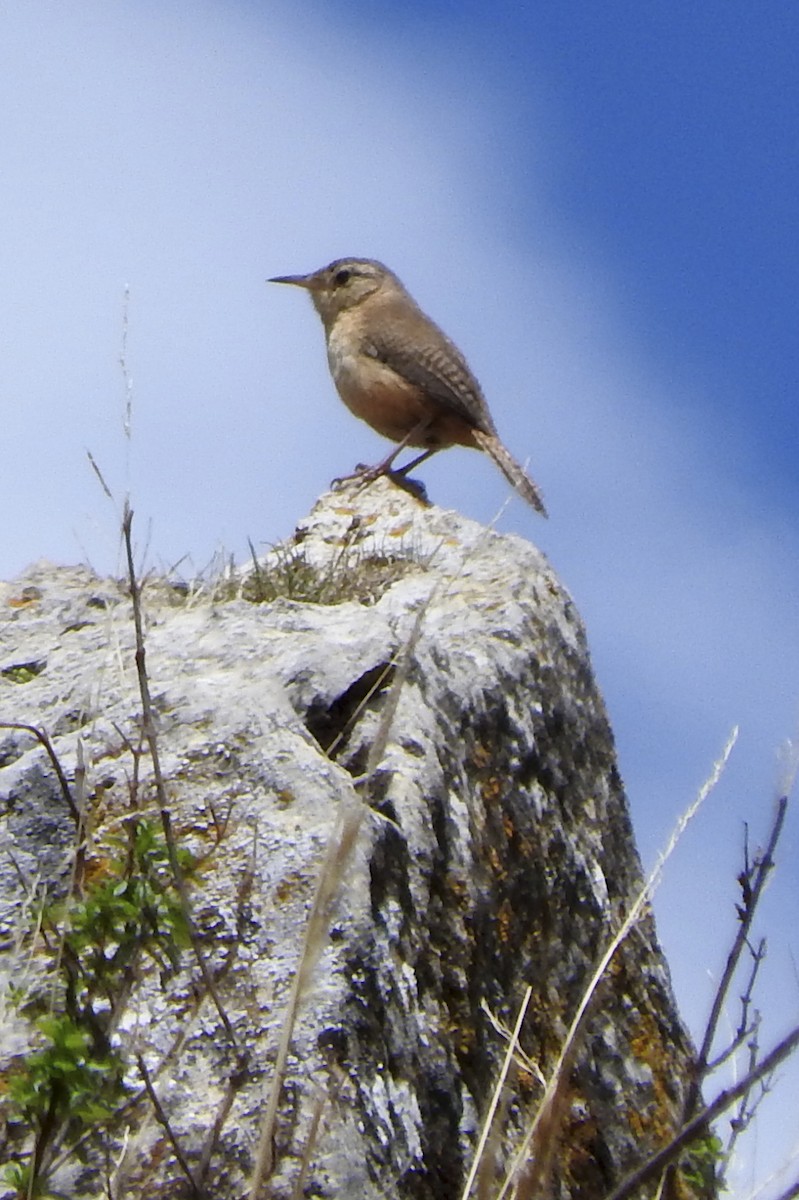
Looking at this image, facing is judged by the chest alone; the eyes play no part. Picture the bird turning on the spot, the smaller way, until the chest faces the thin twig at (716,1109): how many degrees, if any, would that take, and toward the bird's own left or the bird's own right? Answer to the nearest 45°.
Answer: approximately 90° to the bird's own left

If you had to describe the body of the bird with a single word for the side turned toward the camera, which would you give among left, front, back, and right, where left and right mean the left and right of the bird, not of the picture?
left

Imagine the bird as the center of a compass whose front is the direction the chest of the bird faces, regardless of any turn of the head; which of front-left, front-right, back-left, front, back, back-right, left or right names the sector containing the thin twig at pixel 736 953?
left

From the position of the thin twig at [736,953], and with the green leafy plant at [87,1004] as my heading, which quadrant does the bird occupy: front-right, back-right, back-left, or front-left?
front-right

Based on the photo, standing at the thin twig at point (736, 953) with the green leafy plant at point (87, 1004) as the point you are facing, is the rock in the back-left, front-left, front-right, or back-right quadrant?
front-right

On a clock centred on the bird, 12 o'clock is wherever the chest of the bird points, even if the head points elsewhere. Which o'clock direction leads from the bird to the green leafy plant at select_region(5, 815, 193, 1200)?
The green leafy plant is roughly at 9 o'clock from the bird.
